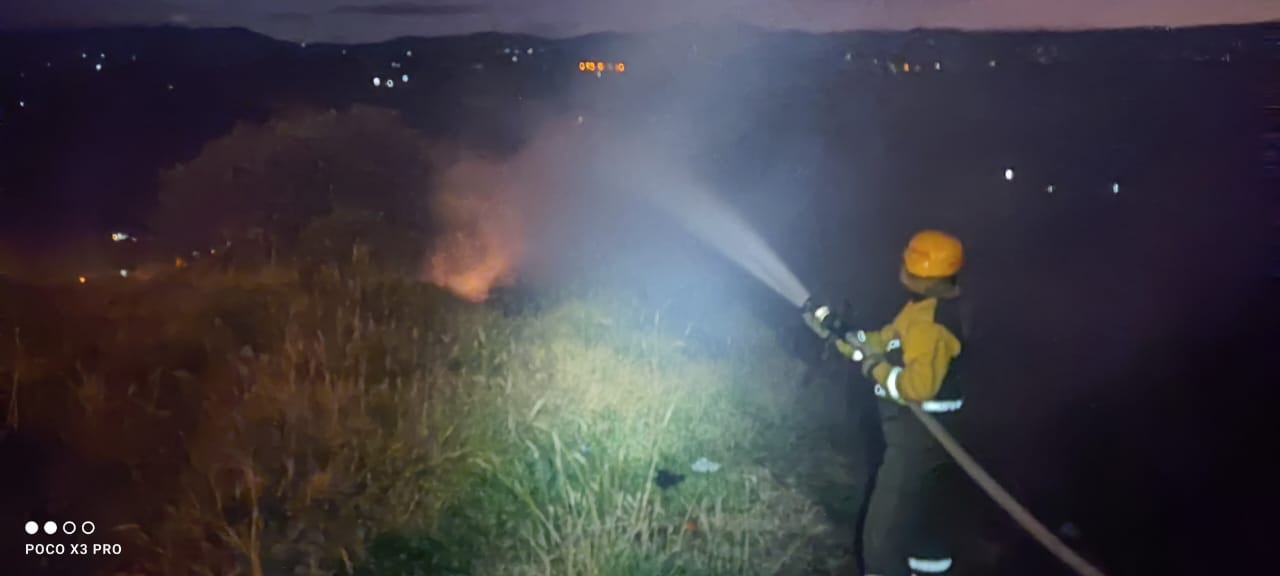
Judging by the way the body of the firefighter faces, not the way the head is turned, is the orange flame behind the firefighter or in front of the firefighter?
in front

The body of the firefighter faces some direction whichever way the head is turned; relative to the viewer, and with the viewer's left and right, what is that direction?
facing to the left of the viewer
